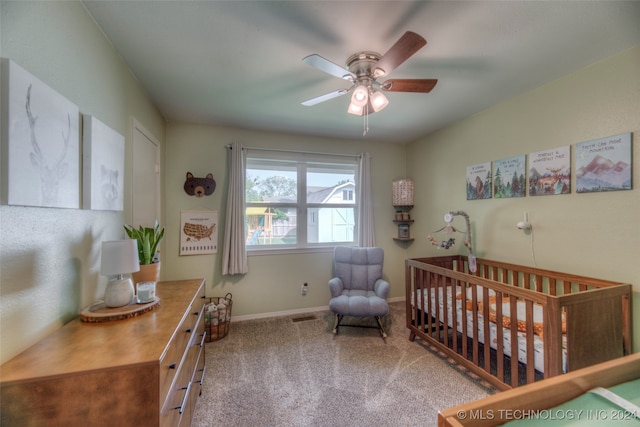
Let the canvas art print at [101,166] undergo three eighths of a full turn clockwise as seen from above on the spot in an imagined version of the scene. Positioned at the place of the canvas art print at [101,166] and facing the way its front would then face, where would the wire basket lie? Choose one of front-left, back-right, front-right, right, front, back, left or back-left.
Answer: back-right

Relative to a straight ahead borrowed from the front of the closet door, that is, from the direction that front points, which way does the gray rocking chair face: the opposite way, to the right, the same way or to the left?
to the right

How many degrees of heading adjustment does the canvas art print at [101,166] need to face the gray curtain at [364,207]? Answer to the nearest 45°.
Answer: approximately 45° to its left

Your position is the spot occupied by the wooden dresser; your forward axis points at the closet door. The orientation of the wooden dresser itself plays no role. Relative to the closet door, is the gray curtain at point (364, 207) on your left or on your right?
right

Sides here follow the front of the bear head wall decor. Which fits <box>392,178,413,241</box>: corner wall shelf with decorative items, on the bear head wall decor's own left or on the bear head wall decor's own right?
on the bear head wall decor's own left

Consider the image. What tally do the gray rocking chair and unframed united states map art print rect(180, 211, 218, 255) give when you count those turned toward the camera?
2

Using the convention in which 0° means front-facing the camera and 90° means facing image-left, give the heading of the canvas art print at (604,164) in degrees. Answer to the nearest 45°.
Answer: approximately 45°

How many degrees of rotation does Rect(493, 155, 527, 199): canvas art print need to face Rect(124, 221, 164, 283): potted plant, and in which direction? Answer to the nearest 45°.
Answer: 0° — it already faces it

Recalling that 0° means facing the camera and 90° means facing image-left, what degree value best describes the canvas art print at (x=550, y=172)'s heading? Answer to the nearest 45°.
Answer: approximately 45°

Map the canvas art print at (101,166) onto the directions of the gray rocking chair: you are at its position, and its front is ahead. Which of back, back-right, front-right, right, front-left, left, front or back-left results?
front-right

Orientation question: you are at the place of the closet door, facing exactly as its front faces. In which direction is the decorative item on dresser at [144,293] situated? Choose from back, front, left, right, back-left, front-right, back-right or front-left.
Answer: front-right

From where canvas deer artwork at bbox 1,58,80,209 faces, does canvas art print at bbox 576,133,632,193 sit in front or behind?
in front
